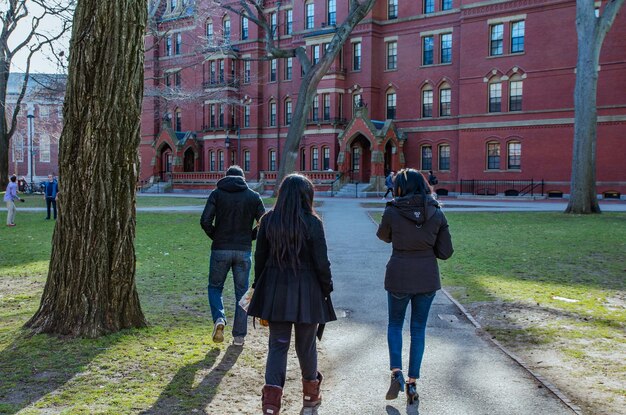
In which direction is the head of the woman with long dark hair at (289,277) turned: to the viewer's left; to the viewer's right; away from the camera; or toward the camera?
away from the camera

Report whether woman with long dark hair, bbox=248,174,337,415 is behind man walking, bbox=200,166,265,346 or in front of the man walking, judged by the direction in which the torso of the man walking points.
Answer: behind

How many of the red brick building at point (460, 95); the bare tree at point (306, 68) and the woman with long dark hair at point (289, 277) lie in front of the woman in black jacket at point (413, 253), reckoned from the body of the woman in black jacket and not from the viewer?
2

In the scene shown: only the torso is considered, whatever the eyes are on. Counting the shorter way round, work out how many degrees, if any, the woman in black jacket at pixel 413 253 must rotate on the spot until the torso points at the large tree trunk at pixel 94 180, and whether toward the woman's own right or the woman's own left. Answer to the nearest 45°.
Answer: approximately 90° to the woman's own left

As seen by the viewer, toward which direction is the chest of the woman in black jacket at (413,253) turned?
away from the camera

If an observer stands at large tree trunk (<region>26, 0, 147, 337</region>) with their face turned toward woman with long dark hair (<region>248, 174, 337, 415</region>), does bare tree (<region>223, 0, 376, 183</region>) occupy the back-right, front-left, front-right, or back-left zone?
back-left

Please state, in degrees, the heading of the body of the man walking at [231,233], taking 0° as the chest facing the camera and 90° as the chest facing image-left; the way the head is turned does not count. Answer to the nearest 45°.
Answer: approximately 180°

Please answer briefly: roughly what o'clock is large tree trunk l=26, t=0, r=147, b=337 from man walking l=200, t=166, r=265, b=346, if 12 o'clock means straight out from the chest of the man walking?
The large tree trunk is roughly at 9 o'clock from the man walking.

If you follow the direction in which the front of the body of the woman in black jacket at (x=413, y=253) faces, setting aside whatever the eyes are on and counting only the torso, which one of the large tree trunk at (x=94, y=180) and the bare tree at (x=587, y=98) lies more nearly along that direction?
the bare tree

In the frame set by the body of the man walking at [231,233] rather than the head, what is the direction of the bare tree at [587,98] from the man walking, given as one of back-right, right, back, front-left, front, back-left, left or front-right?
front-right

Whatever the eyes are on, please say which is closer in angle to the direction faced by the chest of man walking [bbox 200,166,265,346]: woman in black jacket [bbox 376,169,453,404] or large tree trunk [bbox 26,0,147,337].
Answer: the large tree trunk

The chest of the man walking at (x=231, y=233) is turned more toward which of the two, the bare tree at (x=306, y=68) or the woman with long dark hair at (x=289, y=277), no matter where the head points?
the bare tree

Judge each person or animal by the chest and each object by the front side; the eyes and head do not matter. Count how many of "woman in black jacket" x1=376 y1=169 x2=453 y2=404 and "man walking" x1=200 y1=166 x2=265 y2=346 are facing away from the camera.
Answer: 2
